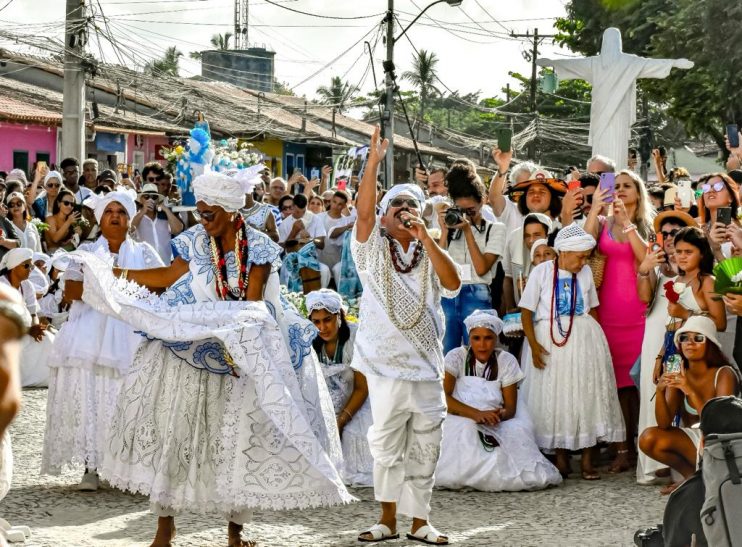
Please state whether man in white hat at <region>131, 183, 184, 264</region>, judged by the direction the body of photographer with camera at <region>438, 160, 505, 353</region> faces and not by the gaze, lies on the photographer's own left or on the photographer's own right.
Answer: on the photographer's own right

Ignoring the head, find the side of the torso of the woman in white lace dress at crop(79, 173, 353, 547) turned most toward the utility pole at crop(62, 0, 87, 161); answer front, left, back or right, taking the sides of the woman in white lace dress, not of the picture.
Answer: back

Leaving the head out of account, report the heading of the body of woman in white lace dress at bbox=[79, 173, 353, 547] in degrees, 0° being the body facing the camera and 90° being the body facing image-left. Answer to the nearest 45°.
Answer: approximately 0°

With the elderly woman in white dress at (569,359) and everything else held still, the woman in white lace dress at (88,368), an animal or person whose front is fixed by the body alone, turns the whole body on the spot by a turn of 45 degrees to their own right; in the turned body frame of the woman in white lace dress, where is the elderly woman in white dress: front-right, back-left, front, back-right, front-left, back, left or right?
back-left

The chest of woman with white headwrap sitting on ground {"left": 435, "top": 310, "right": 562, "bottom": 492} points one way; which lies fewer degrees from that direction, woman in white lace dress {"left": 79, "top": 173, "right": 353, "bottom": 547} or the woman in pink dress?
the woman in white lace dress

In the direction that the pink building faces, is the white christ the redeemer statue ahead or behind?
ahead

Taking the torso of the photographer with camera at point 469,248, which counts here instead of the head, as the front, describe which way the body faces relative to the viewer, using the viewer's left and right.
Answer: facing the viewer and to the left of the viewer

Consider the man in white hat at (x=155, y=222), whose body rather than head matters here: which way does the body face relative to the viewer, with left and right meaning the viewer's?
facing the viewer

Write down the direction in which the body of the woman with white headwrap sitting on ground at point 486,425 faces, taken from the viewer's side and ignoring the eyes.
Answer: toward the camera

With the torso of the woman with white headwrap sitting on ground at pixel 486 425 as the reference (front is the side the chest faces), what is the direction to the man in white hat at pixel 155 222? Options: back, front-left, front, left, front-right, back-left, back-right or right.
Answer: back-right

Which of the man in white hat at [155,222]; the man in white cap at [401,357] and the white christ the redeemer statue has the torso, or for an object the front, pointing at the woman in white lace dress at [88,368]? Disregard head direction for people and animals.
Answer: the man in white hat at [155,222]
